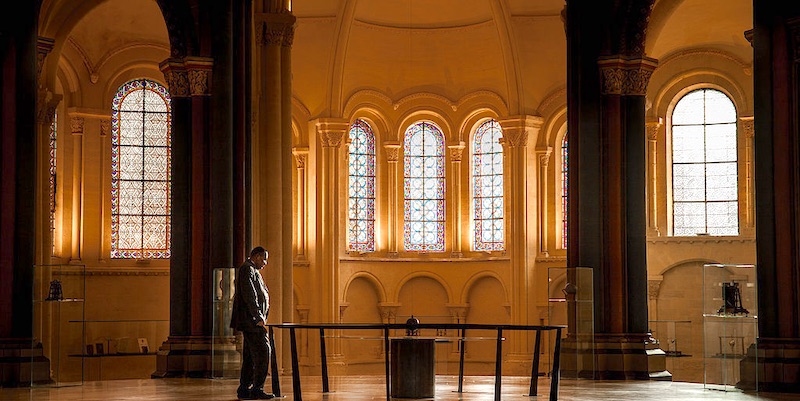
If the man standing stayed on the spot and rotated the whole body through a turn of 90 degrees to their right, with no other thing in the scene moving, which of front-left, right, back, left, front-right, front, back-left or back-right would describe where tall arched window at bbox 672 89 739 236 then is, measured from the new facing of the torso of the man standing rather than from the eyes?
back-left

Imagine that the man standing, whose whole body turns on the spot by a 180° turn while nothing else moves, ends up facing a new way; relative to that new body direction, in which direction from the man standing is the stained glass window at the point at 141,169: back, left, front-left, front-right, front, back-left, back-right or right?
right

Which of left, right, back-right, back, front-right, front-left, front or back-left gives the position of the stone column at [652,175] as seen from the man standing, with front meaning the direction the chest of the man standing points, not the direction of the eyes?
front-left

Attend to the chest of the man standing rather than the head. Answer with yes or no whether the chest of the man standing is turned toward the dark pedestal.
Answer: yes

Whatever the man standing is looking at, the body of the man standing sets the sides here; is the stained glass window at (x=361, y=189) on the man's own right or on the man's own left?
on the man's own left

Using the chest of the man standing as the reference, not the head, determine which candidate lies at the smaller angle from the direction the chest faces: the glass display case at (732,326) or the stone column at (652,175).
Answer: the glass display case

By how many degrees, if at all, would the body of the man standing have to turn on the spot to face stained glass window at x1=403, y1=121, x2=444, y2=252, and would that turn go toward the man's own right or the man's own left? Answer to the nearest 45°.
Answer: approximately 90° to the man's own left

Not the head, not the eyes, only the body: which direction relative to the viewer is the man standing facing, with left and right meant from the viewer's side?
facing to the right of the viewer

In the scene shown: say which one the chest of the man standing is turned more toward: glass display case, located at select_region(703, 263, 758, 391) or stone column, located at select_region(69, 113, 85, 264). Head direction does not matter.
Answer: the glass display case

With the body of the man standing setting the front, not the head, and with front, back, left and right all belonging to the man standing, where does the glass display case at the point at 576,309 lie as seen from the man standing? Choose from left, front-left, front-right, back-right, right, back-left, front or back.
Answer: front-left

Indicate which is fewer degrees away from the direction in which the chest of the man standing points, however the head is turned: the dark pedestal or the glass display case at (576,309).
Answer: the dark pedestal

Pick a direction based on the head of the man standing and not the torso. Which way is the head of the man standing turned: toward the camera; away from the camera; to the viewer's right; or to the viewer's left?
to the viewer's right

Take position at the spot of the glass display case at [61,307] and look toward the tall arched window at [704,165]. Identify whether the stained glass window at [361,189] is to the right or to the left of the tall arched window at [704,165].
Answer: left
